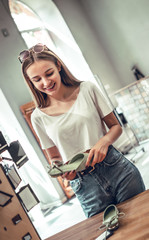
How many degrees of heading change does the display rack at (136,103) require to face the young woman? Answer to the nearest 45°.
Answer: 0° — it already faces them

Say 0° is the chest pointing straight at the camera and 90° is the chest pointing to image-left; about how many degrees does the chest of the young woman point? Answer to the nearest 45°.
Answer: approximately 0°

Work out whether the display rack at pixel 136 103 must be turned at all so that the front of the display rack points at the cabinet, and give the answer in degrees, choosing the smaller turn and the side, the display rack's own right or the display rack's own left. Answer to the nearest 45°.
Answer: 0° — it already faces it
